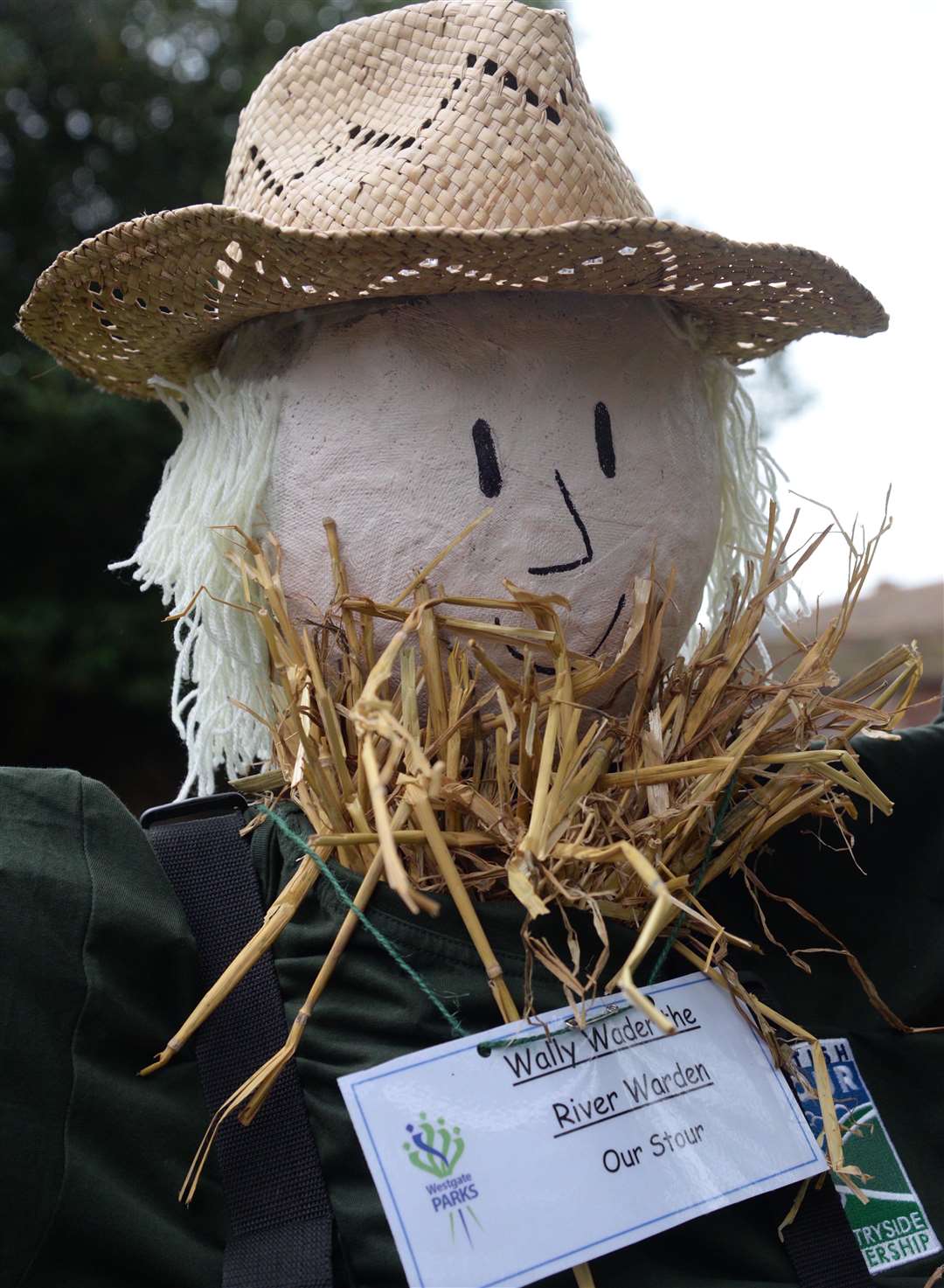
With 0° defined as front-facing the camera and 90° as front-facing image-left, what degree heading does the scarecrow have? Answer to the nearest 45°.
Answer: approximately 0°

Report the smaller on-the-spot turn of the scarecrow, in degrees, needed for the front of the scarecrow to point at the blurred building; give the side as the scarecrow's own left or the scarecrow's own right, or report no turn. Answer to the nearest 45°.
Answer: approximately 180°
